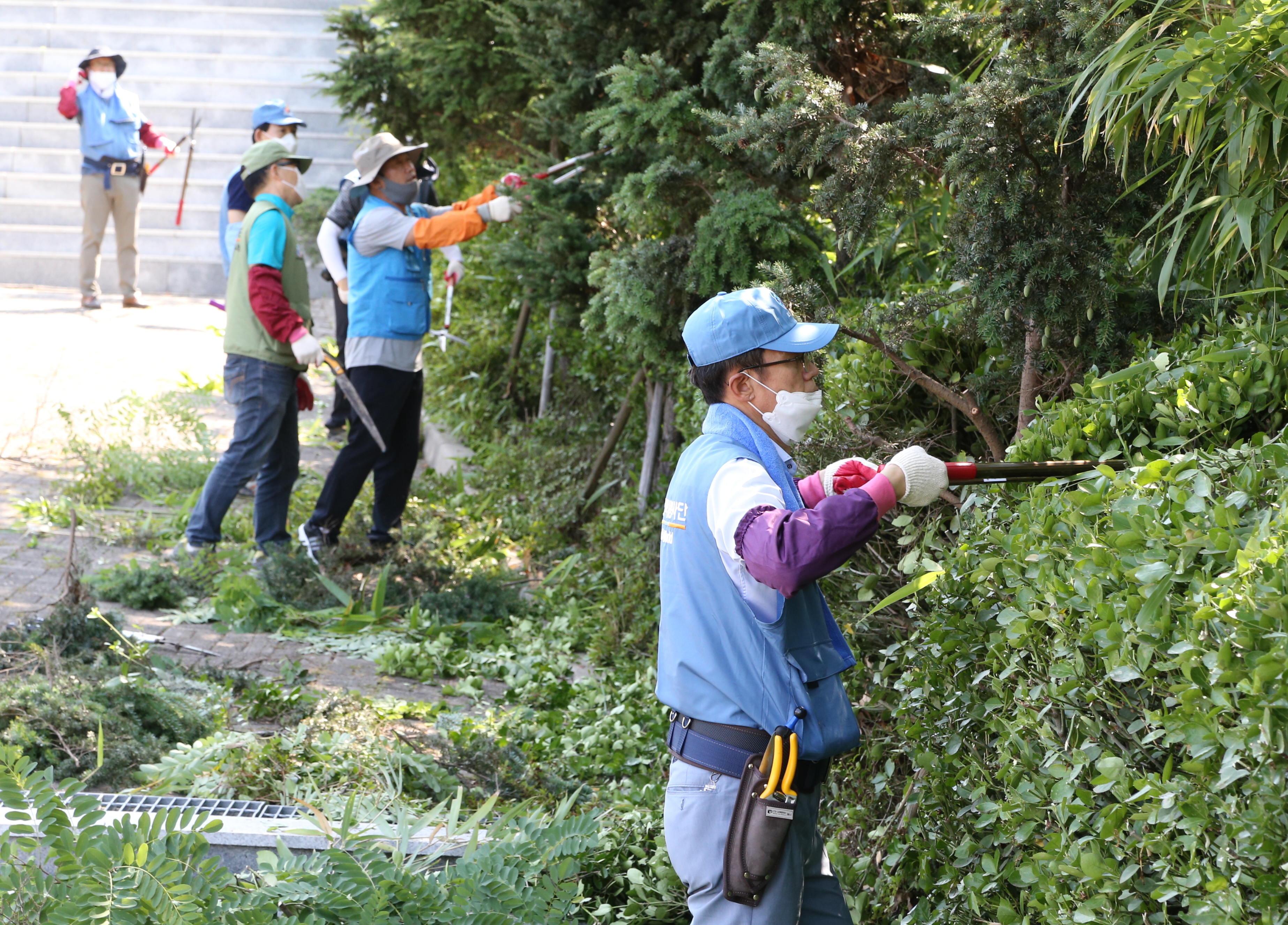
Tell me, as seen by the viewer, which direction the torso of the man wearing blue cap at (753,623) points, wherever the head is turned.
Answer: to the viewer's right

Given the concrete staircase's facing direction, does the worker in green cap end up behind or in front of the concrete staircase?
in front

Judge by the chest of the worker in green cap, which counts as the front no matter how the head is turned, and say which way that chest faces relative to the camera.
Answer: to the viewer's right

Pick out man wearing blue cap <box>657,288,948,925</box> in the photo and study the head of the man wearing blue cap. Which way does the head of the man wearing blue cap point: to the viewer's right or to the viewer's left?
to the viewer's right

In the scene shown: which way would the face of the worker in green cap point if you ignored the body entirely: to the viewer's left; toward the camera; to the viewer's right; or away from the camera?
to the viewer's right

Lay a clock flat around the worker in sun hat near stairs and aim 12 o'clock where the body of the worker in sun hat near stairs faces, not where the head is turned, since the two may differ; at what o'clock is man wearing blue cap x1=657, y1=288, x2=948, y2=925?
The man wearing blue cap is roughly at 12 o'clock from the worker in sun hat near stairs.

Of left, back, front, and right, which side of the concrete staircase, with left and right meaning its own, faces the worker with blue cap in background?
front

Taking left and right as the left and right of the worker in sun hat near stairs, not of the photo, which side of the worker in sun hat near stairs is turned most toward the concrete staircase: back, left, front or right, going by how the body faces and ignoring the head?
back
